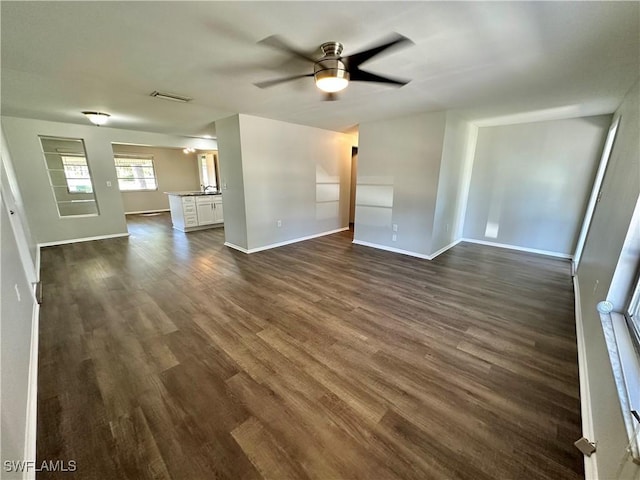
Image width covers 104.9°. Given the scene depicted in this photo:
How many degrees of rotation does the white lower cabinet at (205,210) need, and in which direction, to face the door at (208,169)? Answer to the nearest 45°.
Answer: approximately 180°

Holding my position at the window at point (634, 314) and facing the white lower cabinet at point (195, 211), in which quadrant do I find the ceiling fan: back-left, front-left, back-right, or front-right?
front-left

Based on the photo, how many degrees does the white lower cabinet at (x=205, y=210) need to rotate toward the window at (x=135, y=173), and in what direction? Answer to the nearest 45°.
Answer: approximately 135° to its right

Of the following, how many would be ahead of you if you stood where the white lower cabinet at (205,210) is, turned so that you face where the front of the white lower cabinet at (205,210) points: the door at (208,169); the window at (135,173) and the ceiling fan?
1

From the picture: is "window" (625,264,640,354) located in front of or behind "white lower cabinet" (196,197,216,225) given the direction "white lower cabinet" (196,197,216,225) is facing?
in front

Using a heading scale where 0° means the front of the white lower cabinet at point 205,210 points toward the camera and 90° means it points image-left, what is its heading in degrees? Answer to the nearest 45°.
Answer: approximately 0°

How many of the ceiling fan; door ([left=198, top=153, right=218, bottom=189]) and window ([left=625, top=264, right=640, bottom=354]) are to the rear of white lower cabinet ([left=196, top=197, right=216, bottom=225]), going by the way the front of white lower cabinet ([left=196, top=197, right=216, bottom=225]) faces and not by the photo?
1

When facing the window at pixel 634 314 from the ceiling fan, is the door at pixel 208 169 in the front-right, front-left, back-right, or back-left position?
back-left

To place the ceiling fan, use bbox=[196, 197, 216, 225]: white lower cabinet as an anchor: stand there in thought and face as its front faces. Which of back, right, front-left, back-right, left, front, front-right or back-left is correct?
front

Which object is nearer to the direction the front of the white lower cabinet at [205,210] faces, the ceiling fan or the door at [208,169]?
the ceiling fan
